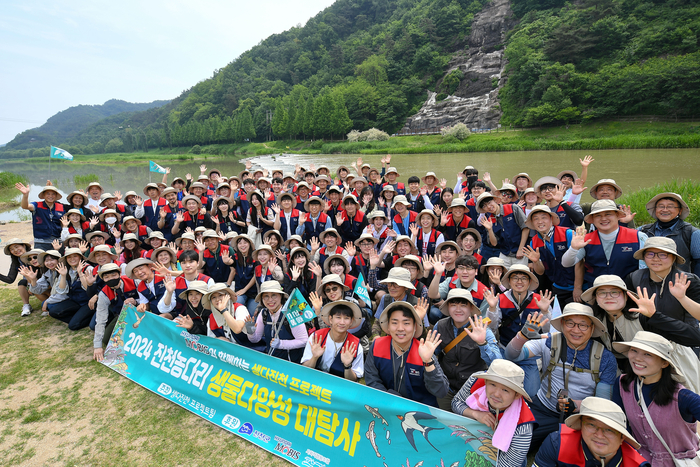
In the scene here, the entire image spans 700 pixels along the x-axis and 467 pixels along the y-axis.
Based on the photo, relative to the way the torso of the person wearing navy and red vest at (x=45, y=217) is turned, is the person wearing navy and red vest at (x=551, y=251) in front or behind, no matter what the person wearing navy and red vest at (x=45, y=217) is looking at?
in front

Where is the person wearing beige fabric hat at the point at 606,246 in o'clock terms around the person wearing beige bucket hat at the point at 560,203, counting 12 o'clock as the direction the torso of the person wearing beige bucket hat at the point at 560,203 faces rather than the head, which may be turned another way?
the person wearing beige fabric hat at the point at 606,246 is roughly at 10 o'clock from the person wearing beige bucket hat at the point at 560,203.

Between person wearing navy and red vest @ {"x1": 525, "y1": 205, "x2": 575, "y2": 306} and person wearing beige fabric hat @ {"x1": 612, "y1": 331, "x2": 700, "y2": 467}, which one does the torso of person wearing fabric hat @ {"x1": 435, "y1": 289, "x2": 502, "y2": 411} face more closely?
the person wearing beige fabric hat

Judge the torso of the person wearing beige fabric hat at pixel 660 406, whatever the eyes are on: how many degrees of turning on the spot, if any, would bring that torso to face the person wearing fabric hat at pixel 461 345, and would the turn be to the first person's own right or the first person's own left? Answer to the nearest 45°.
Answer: approximately 45° to the first person's own right

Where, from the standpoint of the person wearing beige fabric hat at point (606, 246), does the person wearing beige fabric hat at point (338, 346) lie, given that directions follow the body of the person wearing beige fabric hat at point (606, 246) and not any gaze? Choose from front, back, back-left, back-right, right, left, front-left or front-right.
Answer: front-right

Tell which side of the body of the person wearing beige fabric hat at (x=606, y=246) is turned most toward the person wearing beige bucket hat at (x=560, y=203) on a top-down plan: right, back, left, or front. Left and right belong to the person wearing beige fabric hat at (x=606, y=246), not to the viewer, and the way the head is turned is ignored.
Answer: back

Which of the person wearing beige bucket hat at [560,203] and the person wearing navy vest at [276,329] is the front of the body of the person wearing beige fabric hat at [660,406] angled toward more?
the person wearing navy vest

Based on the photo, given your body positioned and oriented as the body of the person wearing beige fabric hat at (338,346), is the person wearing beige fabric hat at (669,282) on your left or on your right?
on your left

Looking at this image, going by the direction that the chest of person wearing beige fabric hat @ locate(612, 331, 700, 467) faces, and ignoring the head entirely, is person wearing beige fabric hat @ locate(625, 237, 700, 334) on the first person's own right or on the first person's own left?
on the first person's own right

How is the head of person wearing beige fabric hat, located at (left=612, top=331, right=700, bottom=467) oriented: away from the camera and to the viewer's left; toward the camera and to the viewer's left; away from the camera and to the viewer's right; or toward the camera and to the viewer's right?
toward the camera and to the viewer's left
